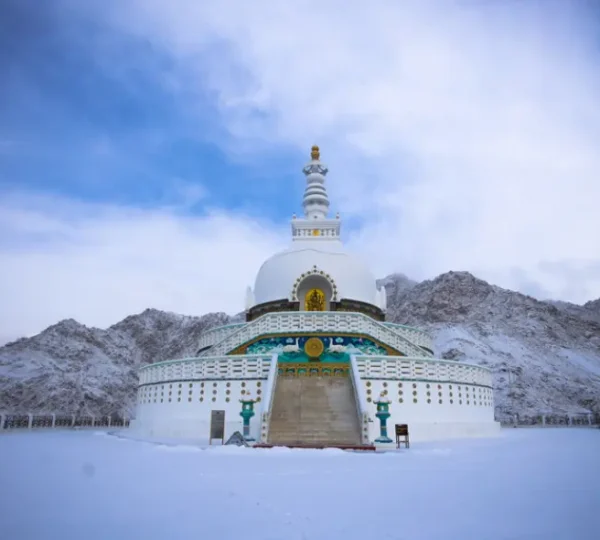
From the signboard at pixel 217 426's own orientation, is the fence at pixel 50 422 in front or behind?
behind

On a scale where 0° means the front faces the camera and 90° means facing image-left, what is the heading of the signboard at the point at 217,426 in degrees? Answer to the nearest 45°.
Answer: approximately 0°
